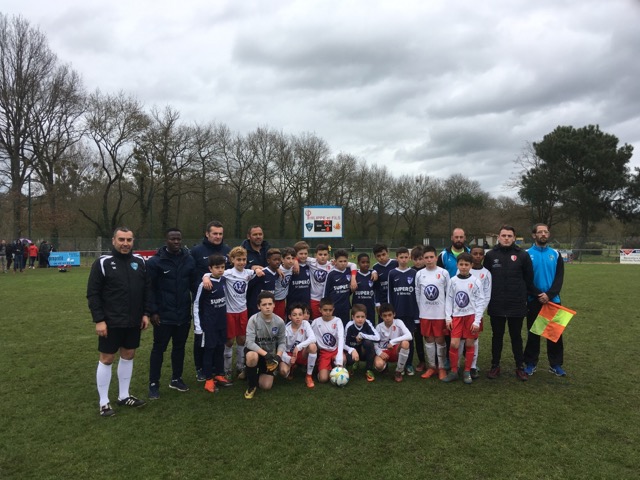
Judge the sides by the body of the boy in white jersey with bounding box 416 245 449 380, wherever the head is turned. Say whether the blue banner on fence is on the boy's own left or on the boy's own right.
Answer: on the boy's own right

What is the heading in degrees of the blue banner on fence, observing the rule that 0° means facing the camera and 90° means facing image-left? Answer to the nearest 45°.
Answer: approximately 0°

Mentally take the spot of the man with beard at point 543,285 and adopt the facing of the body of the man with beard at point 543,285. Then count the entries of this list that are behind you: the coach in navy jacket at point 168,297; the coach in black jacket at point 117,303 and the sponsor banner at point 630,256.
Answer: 1

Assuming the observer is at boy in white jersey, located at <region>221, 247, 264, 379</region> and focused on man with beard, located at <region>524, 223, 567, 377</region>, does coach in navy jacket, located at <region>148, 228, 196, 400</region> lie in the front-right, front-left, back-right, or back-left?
back-right

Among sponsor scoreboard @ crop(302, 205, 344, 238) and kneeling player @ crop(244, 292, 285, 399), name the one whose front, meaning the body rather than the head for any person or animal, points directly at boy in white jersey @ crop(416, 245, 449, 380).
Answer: the sponsor scoreboard

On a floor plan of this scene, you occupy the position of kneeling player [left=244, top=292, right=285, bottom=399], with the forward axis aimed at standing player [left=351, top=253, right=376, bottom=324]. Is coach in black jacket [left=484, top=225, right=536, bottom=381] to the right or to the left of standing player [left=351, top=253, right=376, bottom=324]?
right

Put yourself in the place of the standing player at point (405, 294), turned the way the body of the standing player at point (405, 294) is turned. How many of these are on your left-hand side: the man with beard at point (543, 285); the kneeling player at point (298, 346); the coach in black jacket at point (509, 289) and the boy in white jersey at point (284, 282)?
2

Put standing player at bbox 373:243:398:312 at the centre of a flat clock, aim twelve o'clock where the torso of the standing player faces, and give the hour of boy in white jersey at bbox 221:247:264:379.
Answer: The boy in white jersey is roughly at 2 o'clock from the standing player.
